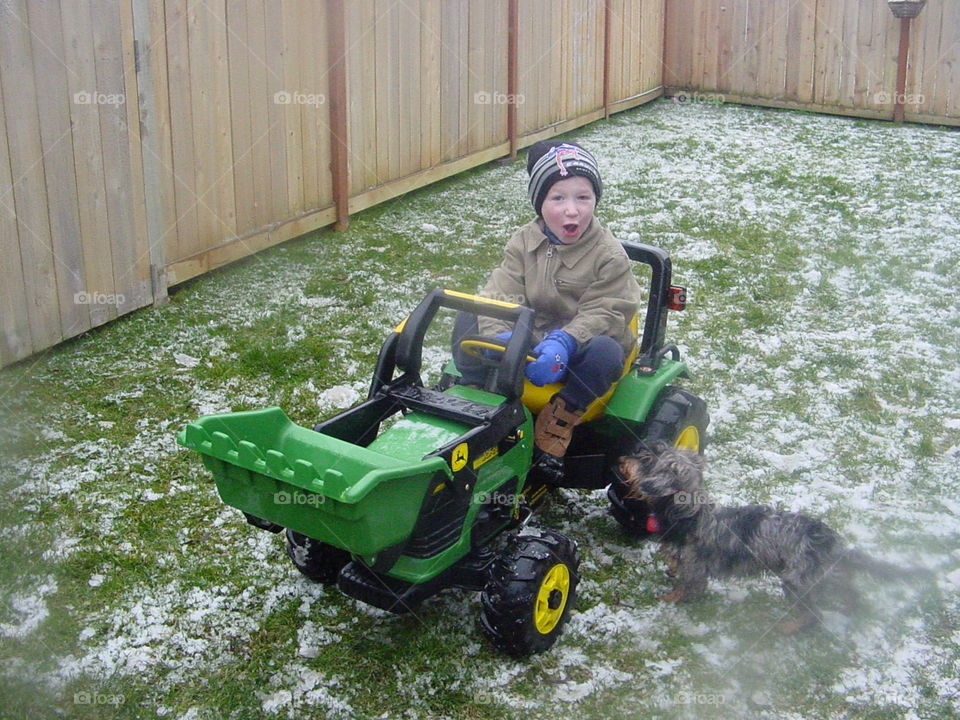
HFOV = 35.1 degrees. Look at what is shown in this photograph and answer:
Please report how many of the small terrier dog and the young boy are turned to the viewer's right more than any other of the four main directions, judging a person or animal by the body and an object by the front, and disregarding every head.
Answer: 0

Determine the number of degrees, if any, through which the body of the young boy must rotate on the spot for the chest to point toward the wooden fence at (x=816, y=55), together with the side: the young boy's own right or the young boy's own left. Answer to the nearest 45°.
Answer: approximately 135° to the young boy's own right

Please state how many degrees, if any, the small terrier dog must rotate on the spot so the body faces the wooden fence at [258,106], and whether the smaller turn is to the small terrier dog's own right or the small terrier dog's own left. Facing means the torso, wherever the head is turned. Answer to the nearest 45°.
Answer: approximately 45° to the small terrier dog's own right

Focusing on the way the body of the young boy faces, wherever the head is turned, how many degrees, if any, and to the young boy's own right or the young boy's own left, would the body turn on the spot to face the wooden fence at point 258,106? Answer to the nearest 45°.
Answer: approximately 90° to the young boy's own right

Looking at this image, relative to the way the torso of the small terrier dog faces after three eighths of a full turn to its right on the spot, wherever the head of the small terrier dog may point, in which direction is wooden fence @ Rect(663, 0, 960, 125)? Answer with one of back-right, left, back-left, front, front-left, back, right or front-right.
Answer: front-left

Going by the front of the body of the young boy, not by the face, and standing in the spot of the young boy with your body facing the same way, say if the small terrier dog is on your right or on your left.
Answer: on your left

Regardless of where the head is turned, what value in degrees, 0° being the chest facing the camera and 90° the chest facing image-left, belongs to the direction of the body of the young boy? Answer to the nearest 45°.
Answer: approximately 45°

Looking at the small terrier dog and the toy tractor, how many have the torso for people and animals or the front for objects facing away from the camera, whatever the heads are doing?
0

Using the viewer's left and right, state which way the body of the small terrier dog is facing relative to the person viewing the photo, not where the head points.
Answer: facing to the left of the viewer
